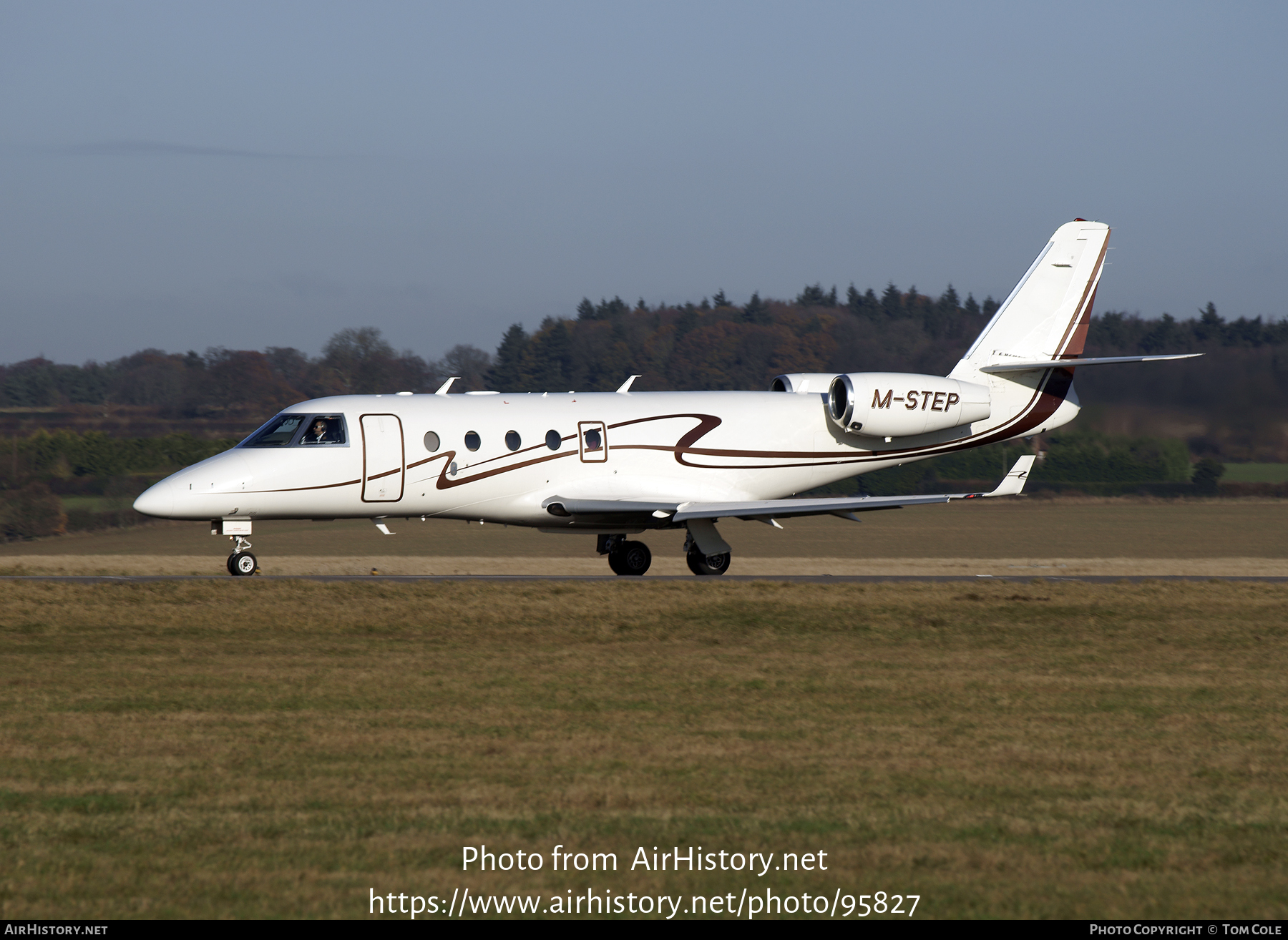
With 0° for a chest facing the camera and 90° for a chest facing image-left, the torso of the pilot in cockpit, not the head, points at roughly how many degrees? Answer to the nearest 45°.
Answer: approximately 90°

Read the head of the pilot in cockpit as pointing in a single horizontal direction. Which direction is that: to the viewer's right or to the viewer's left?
to the viewer's left
